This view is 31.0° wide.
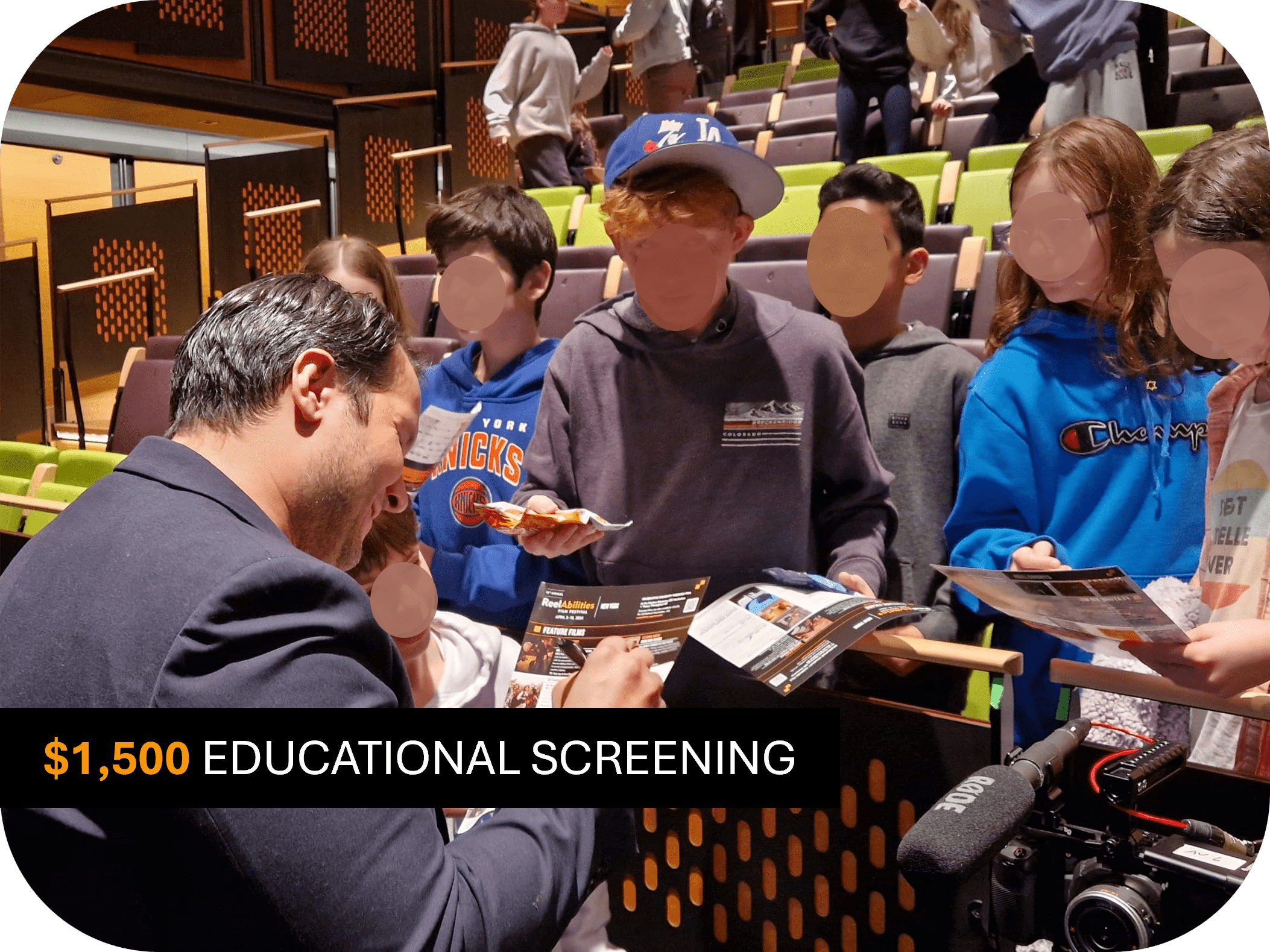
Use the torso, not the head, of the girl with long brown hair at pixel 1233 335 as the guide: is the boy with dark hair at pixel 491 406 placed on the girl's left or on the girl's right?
on the girl's right

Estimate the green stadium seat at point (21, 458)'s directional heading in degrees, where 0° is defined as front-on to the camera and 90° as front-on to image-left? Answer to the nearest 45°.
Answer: approximately 0°

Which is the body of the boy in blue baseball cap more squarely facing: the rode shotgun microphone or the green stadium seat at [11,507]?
the rode shotgun microphone

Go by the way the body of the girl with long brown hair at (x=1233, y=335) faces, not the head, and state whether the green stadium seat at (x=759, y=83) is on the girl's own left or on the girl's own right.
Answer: on the girl's own right

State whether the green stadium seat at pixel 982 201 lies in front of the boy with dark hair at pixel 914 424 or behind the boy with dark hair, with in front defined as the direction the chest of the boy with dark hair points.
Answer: behind
